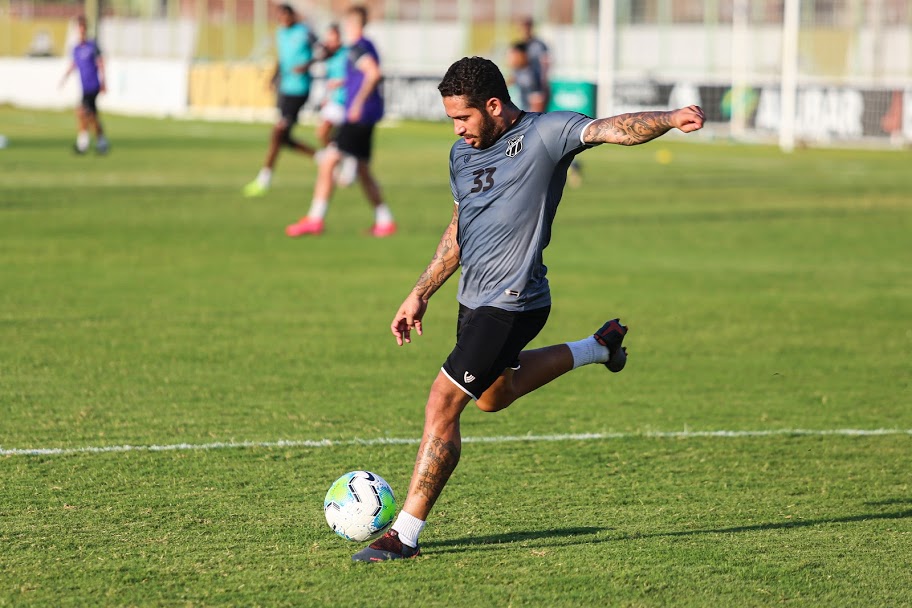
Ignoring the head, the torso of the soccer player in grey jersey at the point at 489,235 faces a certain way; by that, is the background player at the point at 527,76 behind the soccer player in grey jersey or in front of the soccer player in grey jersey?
behind

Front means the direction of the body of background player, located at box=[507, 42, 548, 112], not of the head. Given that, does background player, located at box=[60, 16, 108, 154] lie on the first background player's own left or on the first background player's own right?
on the first background player's own right

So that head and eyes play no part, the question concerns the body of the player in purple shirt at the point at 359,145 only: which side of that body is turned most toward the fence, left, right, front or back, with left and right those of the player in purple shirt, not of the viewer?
right

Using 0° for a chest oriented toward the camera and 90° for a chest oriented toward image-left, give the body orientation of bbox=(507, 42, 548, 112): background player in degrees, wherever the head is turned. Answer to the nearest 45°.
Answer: approximately 45°

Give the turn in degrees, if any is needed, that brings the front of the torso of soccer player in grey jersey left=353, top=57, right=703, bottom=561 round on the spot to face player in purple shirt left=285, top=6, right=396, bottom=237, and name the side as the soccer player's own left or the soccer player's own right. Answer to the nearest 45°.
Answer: approximately 135° to the soccer player's own right

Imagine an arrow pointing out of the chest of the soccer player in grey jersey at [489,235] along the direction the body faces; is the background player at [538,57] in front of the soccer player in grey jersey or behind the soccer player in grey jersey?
behind

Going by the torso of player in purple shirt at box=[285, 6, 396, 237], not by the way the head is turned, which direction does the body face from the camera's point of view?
to the viewer's left

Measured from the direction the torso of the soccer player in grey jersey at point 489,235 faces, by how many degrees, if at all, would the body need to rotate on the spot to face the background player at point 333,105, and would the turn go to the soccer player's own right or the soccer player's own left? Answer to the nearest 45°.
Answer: approximately 135° to the soccer player's own right
